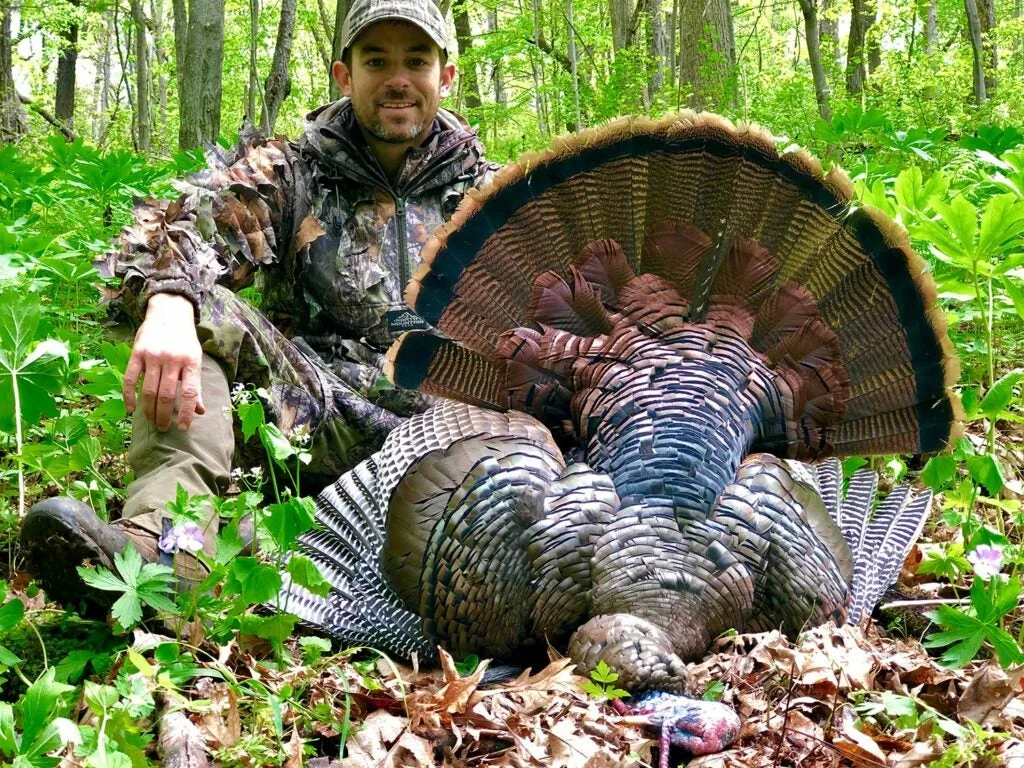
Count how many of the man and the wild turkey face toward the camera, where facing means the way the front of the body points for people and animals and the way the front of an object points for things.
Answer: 2

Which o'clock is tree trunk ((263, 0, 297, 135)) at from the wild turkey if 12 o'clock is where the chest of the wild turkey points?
The tree trunk is roughly at 5 o'clock from the wild turkey.

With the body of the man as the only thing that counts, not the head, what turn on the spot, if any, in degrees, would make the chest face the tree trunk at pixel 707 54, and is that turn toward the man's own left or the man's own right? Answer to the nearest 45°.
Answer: approximately 135° to the man's own left

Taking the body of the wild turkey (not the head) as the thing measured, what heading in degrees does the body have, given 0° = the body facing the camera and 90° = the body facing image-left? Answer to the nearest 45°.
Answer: approximately 0°

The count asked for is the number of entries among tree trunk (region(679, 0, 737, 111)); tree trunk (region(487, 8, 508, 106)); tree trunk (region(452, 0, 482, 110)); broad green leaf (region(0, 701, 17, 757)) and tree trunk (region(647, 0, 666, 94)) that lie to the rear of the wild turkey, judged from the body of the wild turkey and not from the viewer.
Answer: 4

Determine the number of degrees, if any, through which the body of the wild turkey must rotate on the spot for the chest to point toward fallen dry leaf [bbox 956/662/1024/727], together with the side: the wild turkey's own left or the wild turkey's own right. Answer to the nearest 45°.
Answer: approximately 45° to the wild turkey's own left

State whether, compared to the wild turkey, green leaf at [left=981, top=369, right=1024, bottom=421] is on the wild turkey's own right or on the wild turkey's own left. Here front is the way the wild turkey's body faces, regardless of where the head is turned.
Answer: on the wild turkey's own left

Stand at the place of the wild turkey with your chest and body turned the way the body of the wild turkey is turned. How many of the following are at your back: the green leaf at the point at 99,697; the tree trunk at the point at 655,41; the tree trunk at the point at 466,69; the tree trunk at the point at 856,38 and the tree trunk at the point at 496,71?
4

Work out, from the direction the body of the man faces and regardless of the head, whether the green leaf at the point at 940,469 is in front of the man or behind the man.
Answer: in front

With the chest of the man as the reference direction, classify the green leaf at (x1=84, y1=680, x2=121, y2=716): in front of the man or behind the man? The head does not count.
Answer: in front

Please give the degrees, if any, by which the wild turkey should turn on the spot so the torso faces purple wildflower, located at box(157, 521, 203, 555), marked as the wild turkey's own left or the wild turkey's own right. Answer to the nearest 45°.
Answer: approximately 45° to the wild turkey's own right

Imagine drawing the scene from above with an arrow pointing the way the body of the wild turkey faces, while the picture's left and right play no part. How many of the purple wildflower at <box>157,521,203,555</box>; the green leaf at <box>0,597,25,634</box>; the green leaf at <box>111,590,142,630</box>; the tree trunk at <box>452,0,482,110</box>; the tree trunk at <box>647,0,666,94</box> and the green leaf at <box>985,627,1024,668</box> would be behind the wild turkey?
2

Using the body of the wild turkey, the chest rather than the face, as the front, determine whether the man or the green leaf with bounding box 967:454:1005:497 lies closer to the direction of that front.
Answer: the green leaf

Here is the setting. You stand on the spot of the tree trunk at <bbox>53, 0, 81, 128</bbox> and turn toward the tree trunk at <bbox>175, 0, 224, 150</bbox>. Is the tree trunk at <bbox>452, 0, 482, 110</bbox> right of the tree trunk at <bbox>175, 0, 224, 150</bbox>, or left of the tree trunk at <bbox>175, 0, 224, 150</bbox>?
left

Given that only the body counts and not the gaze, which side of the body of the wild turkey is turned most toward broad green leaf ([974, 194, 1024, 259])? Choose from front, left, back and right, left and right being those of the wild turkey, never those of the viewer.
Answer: left

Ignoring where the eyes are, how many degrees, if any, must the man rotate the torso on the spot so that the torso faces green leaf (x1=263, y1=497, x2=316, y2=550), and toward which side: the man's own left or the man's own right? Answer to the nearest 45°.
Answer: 0° — they already face it
